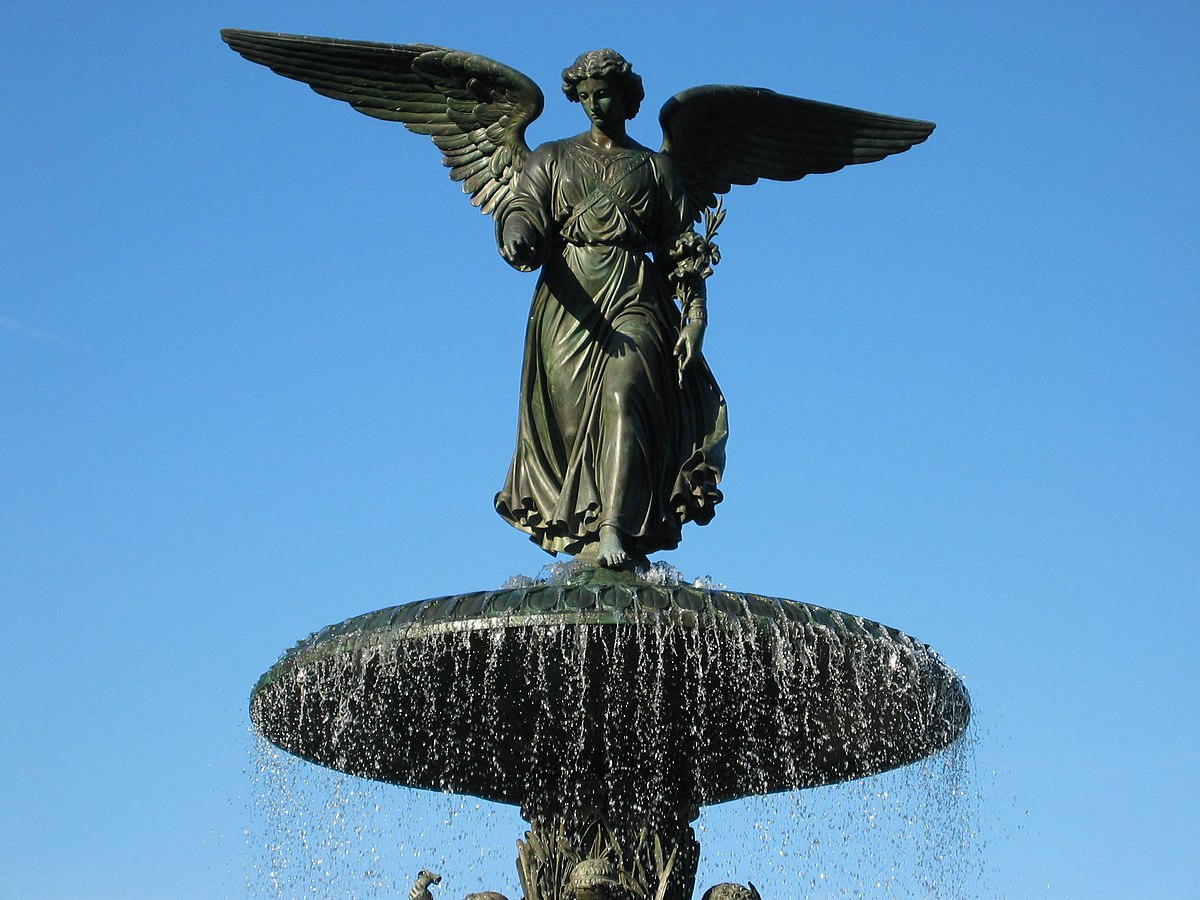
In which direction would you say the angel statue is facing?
toward the camera
